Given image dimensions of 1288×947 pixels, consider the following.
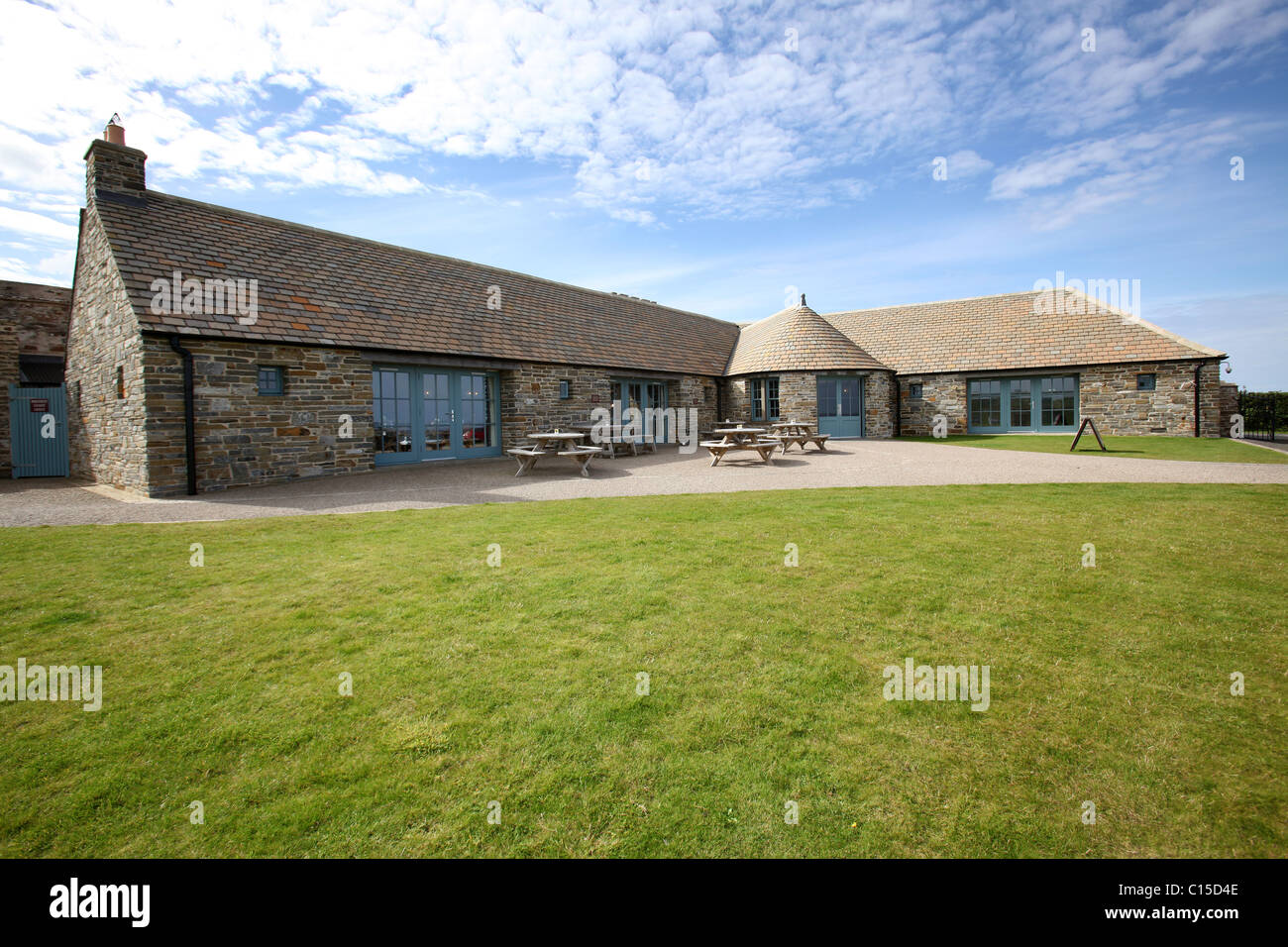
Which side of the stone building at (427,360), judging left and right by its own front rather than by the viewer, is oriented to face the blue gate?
right

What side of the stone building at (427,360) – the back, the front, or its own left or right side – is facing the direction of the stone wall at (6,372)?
right

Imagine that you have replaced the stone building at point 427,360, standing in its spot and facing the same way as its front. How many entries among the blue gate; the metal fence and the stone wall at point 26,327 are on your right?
2

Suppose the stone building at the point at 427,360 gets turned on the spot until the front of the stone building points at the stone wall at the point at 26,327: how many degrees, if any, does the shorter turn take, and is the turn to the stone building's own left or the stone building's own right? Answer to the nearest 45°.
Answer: approximately 90° to the stone building's own right

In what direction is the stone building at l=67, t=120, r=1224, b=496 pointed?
toward the camera
